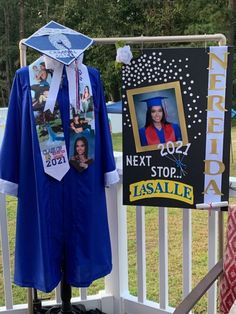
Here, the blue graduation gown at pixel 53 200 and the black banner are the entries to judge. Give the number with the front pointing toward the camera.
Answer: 2

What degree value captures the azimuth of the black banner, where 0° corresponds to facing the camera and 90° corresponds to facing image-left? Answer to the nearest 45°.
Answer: approximately 0°

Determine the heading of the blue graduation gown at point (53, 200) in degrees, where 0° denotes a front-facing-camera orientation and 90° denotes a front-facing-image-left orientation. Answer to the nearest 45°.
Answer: approximately 0°
